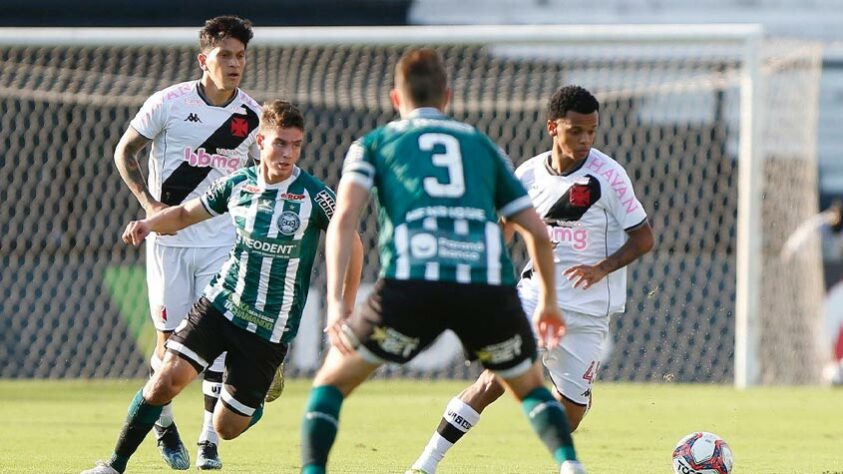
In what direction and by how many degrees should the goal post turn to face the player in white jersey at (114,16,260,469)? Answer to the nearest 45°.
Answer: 0° — it already faces them

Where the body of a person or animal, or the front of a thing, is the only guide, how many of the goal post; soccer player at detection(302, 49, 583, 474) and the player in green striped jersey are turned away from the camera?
1

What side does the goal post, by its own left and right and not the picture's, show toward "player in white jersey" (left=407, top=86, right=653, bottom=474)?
front

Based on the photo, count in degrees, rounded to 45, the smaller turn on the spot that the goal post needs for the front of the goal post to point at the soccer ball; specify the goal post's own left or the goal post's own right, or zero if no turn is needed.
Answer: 0° — it already faces it

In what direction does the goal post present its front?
toward the camera

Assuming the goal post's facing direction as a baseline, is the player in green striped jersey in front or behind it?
in front

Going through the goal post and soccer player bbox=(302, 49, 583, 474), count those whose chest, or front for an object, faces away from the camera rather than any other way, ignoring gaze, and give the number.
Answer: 1

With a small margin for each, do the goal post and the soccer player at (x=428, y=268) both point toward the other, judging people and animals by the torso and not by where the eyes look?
yes

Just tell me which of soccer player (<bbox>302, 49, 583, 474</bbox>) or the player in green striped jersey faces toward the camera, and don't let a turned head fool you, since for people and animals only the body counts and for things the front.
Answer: the player in green striped jersey

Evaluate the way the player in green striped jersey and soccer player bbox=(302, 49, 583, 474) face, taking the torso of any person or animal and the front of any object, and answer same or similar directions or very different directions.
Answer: very different directions

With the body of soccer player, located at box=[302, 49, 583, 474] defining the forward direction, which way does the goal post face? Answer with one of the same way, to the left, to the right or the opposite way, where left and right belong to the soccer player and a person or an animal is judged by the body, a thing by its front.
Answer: the opposite way

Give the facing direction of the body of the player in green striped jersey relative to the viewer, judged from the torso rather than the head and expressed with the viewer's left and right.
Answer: facing the viewer

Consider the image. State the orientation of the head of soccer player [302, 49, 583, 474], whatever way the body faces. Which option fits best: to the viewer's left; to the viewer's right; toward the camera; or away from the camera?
away from the camera

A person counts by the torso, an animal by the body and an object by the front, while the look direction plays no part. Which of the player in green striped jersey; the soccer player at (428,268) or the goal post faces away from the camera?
the soccer player

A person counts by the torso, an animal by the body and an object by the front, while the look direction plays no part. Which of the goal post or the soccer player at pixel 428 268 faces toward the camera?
the goal post
